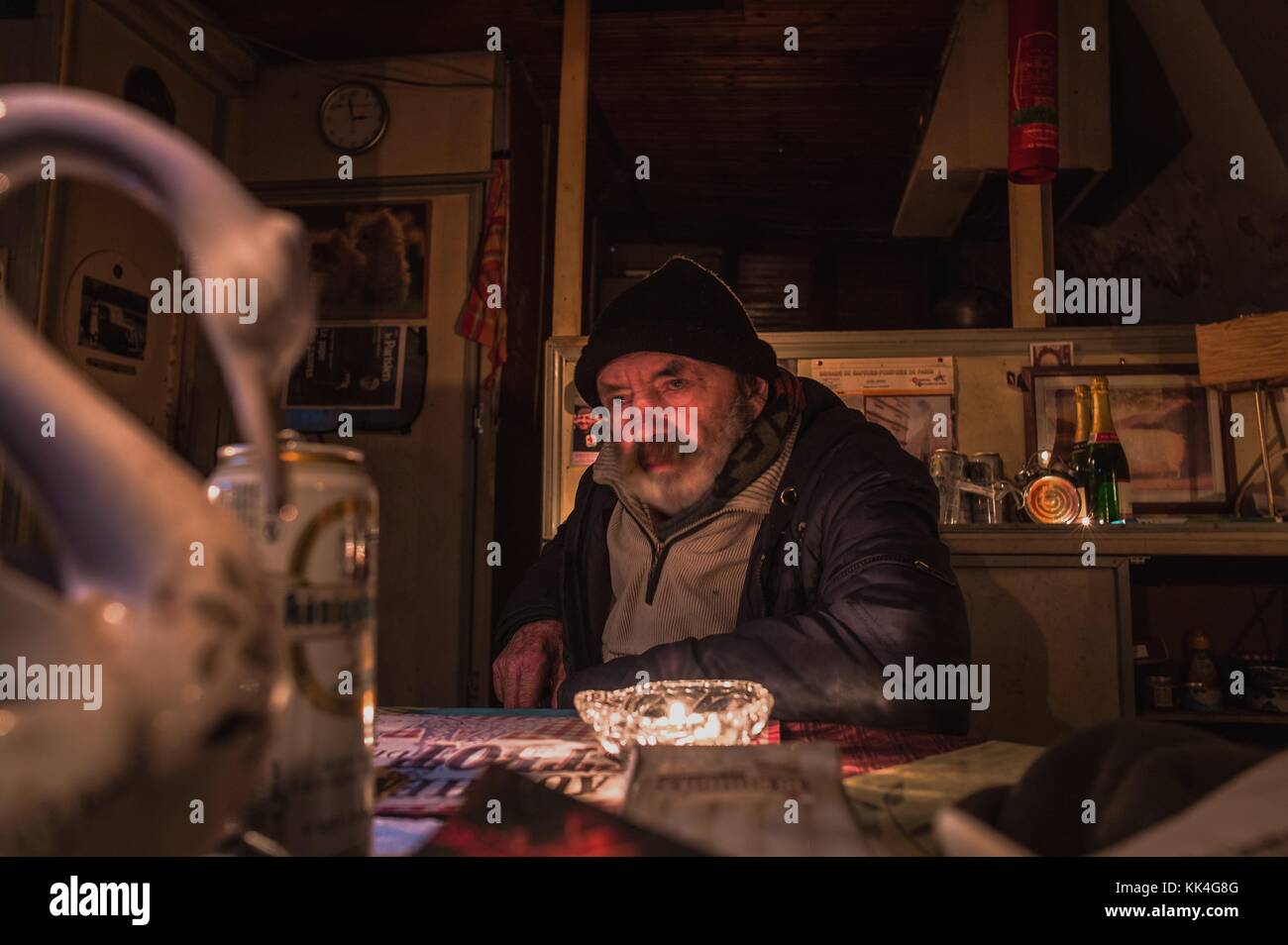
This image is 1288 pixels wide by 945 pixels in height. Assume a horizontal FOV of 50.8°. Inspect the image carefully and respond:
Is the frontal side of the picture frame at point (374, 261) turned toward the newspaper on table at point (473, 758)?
yes

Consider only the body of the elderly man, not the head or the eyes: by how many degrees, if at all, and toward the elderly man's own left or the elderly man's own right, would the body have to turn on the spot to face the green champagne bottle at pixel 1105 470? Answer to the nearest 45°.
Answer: approximately 180°

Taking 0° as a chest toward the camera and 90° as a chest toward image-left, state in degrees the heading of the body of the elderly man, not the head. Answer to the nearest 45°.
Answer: approximately 45°

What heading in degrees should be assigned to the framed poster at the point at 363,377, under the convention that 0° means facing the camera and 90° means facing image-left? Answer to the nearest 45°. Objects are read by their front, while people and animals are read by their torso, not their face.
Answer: approximately 0°

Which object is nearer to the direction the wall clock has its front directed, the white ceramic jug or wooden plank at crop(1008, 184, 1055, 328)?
the white ceramic jug

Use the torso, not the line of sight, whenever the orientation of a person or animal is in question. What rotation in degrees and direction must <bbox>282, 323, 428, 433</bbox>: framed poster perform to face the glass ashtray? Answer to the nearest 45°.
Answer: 0° — it already faces it

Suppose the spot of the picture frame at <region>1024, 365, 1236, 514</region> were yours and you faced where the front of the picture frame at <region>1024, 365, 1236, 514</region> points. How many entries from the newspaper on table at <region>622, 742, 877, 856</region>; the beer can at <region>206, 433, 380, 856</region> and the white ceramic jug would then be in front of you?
3

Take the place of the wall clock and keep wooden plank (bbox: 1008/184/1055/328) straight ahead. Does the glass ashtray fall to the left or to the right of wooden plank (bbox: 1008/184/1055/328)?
right

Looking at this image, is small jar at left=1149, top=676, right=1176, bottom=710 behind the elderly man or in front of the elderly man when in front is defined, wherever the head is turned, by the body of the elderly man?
behind
